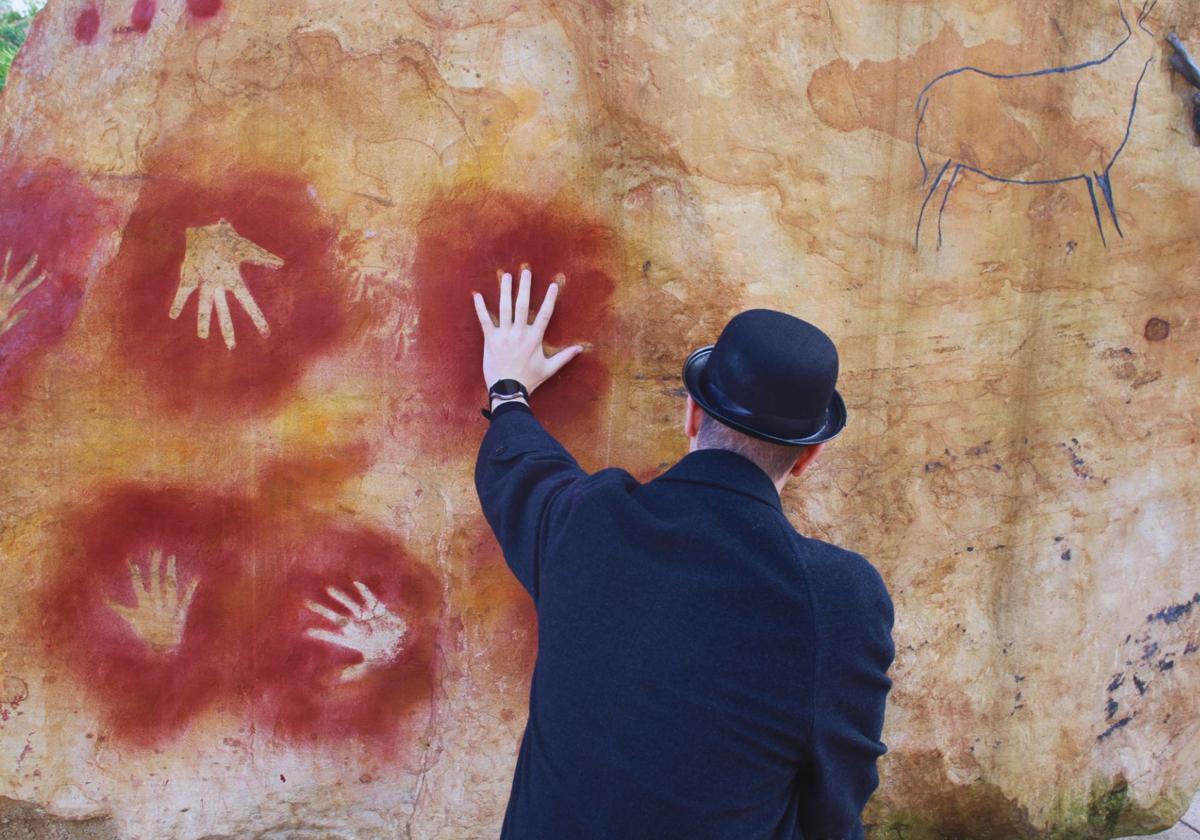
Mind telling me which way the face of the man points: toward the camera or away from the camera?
away from the camera

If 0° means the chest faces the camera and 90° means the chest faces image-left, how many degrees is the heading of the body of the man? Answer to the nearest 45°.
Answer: approximately 180°
